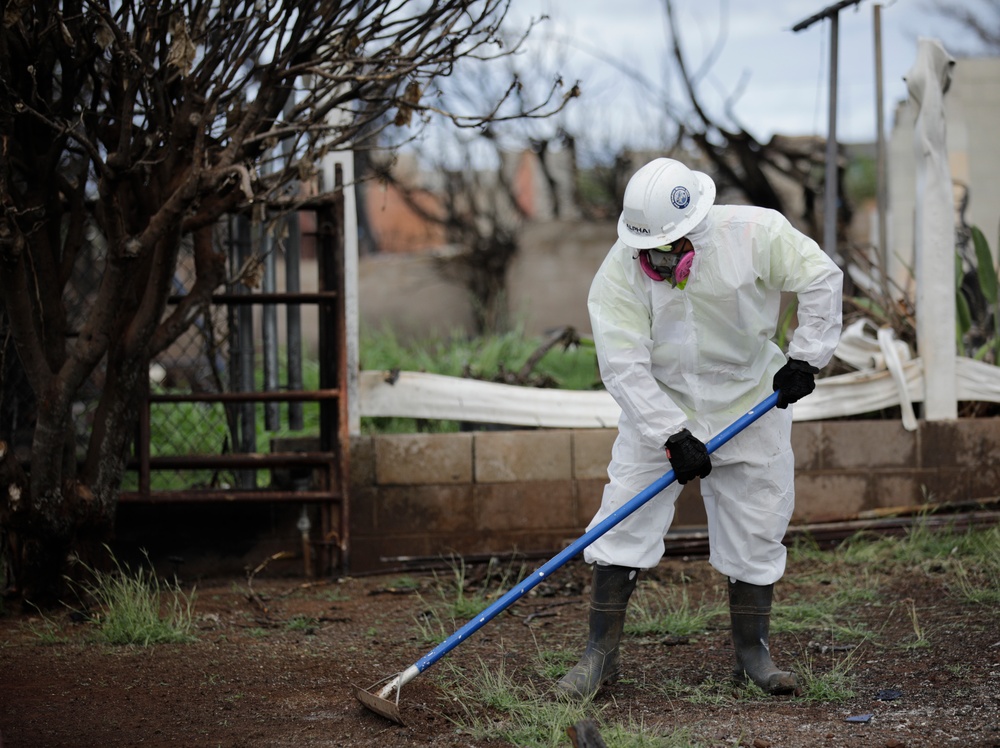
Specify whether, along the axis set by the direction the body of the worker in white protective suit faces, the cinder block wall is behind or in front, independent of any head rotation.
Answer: behind

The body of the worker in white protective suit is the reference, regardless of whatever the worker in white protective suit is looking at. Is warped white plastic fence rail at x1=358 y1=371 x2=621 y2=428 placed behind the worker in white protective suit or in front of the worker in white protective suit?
behind

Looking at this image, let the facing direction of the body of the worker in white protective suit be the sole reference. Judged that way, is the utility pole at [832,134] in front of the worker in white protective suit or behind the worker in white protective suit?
behind

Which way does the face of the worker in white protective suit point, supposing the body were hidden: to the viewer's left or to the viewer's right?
to the viewer's left

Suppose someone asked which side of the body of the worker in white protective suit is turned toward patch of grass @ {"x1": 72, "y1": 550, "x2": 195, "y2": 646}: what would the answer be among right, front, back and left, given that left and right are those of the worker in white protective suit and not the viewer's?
right

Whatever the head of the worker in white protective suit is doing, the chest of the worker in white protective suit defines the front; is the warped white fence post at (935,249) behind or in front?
behind

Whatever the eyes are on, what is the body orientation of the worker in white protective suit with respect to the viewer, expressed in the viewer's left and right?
facing the viewer
